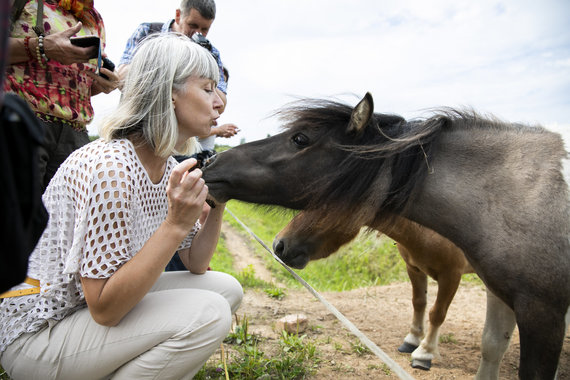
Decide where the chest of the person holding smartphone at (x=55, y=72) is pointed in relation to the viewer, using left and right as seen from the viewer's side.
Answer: facing the viewer and to the right of the viewer

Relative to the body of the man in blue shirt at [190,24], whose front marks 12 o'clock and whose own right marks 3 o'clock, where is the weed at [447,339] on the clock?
The weed is roughly at 11 o'clock from the man in blue shirt.

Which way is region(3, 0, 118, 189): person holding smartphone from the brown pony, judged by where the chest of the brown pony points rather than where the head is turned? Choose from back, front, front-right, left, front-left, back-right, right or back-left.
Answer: front

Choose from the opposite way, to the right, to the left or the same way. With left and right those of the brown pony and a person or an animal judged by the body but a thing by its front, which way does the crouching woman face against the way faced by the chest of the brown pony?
the opposite way

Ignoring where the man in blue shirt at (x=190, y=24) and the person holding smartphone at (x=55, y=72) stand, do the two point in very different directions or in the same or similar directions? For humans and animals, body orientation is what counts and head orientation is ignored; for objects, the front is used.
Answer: same or similar directions

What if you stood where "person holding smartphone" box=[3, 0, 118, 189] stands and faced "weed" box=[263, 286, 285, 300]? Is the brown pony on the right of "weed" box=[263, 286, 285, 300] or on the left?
right

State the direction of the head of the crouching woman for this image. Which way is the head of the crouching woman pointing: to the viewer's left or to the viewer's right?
to the viewer's right

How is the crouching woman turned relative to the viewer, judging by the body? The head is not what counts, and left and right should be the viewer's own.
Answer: facing to the right of the viewer

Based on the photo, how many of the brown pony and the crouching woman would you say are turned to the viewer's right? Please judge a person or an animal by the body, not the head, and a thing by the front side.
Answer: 1

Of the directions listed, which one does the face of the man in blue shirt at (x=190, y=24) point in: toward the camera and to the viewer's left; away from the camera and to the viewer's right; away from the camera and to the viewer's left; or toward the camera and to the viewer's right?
toward the camera and to the viewer's right

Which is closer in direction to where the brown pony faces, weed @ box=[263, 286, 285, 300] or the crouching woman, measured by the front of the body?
the crouching woman

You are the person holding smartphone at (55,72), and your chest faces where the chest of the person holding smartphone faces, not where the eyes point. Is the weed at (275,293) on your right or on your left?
on your left

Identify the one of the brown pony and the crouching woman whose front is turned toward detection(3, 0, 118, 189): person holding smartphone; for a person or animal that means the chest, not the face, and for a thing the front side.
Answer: the brown pony

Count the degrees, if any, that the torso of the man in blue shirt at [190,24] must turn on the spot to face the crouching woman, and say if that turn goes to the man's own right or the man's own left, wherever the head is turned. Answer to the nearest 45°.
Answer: approximately 45° to the man's own right

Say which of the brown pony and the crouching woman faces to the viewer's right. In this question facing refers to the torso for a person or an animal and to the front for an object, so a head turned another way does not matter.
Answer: the crouching woman
